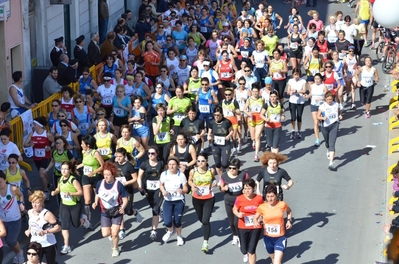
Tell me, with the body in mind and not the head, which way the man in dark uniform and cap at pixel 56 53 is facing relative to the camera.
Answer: to the viewer's right

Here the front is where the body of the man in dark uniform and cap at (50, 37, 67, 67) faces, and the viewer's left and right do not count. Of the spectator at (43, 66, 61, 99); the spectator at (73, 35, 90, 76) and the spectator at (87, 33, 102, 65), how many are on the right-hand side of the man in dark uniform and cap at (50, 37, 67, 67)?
1

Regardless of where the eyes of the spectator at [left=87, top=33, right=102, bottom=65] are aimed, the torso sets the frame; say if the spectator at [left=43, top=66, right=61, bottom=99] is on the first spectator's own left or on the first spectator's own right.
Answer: on the first spectator's own right

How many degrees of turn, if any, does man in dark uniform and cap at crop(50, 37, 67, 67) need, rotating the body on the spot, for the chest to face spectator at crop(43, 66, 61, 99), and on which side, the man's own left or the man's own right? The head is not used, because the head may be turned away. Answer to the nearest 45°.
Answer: approximately 90° to the man's own right

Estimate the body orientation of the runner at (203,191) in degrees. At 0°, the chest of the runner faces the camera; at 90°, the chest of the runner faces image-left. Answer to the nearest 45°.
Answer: approximately 0°

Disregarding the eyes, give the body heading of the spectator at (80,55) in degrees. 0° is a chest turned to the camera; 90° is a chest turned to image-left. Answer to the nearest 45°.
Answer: approximately 270°

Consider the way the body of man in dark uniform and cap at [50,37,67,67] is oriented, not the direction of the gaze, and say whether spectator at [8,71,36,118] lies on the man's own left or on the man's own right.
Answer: on the man's own right

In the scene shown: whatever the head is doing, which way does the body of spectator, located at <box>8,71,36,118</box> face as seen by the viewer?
to the viewer's right
